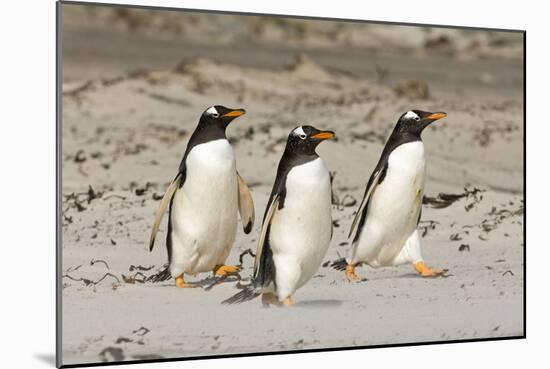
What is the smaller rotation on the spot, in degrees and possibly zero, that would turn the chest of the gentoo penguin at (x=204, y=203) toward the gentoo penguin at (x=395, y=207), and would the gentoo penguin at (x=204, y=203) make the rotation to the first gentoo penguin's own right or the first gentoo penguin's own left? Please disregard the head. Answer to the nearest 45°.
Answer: approximately 45° to the first gentoo penguin's own left

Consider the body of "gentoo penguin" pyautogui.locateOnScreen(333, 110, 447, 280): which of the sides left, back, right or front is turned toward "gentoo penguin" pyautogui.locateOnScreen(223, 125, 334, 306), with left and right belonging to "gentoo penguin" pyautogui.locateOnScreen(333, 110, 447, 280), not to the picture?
right

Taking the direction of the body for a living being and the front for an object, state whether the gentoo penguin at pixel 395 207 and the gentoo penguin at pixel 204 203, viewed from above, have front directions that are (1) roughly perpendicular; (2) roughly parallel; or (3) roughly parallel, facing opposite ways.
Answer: roughly parallel

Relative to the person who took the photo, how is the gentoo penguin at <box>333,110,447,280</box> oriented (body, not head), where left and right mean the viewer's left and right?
facing the viewer and to the right of the viewer

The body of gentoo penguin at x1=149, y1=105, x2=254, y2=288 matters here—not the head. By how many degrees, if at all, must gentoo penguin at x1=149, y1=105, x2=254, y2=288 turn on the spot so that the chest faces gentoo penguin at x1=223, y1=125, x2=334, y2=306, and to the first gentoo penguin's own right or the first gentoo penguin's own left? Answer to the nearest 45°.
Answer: approximately 45° to the first gentoo penguin's own left

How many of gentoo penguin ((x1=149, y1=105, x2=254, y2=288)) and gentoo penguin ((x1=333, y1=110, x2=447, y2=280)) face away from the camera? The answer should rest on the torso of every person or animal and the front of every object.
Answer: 0

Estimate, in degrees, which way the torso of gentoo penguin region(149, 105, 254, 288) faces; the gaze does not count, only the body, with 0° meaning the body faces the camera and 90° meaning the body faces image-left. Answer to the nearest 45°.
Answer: approximately 315°
